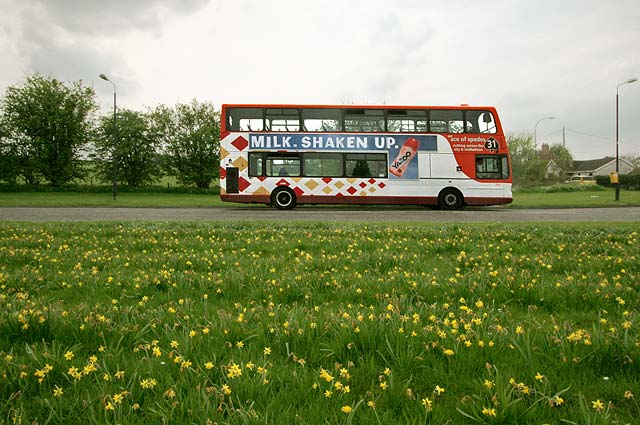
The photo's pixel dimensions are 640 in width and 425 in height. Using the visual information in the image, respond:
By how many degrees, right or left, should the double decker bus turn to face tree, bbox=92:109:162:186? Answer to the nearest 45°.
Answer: approximately 135° to its left

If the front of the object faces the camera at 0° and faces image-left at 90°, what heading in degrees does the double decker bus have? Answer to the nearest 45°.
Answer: approximately 270°

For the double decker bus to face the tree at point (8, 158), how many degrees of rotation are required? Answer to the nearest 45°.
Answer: approximately 135° to its left
